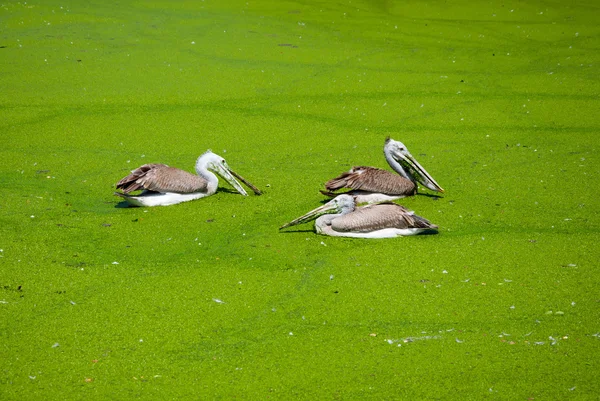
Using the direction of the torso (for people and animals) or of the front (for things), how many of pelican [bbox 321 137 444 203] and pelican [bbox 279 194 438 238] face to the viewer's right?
1

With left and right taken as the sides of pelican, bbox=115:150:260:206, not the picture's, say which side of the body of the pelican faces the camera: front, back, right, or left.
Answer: right

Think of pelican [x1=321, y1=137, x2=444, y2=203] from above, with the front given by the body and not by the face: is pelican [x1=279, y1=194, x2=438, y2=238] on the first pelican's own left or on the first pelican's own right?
on the first pelican's own right

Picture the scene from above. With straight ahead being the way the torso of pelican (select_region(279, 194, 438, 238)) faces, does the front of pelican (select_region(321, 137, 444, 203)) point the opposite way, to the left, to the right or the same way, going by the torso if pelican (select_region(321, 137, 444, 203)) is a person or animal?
the opposite way

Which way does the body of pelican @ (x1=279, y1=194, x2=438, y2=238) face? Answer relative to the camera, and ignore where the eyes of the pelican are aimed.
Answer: to the viewer's left

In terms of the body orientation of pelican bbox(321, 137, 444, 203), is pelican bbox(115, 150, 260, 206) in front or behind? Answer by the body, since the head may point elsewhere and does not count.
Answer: behind

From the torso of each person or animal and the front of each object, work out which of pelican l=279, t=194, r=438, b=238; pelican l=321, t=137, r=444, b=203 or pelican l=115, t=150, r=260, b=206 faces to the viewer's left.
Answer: pelican l=279, t=194, r=438, b=238

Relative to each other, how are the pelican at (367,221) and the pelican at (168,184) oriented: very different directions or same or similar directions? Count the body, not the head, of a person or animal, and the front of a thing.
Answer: very different directions

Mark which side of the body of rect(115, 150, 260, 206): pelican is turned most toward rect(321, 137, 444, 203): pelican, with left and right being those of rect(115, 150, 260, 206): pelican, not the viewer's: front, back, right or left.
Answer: front

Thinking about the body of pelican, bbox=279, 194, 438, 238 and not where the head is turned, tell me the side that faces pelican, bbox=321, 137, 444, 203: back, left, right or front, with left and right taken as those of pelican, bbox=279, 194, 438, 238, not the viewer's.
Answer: right

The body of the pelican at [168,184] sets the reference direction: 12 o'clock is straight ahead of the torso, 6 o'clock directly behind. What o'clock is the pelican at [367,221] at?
the pelican at [367,221] is roughly at 1 o'clock from the pelican at [168,184].

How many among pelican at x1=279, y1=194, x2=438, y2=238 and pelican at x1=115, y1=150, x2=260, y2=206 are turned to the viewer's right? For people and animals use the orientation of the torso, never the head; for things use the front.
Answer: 1

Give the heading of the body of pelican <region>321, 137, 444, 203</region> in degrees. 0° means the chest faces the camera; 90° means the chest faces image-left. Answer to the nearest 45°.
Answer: approximately 270°
